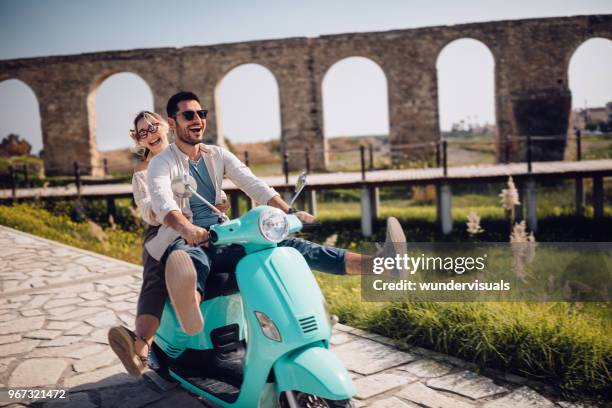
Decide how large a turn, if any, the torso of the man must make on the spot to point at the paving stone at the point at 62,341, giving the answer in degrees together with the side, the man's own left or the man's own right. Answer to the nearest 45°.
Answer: approximately 180°

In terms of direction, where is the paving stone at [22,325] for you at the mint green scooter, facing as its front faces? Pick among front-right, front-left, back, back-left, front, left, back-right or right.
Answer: back

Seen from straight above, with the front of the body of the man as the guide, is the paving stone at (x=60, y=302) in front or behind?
behind

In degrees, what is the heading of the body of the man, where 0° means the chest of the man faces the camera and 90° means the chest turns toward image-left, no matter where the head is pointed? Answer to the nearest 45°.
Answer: approximately 315°

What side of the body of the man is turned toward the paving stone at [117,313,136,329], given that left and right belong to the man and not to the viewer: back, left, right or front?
back

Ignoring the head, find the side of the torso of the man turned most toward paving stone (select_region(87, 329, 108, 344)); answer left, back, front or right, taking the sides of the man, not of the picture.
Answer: back

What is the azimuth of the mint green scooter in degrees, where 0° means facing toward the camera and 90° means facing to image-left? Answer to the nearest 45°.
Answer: approximately 315°

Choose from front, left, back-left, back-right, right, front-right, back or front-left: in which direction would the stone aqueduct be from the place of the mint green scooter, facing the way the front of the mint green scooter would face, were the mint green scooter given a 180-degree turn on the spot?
front-right

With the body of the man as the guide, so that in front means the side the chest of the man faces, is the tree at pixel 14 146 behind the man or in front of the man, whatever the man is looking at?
behind
